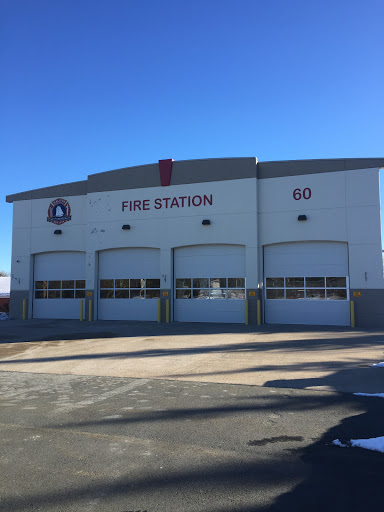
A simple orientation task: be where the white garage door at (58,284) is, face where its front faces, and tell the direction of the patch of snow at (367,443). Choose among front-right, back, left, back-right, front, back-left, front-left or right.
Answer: front

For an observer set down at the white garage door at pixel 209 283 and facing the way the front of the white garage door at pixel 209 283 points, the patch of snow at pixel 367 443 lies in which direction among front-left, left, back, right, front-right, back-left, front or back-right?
front

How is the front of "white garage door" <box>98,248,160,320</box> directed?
toward the camera

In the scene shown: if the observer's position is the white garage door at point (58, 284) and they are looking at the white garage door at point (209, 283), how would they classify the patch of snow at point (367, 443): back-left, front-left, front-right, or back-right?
front-right

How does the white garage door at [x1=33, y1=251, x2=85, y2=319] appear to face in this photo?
toward the camera

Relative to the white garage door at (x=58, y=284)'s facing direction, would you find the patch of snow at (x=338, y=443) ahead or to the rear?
ahead

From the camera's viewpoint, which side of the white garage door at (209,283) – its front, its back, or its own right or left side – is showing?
front

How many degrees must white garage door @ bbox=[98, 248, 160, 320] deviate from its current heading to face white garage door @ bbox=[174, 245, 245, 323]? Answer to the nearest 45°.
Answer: approximately 45° to its left

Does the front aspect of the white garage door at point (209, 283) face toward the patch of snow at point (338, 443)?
yes

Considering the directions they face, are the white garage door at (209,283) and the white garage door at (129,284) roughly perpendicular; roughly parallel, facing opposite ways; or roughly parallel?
roughly parallel

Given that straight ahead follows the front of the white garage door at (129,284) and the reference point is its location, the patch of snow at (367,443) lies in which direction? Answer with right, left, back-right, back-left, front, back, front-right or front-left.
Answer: front

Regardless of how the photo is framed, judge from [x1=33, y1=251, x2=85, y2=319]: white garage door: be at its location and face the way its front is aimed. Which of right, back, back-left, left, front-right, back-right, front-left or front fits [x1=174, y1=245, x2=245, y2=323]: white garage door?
front-left

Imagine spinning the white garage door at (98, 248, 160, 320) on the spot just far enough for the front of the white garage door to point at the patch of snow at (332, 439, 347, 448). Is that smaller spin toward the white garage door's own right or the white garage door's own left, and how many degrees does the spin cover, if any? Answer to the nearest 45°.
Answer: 0° — it already faces it
